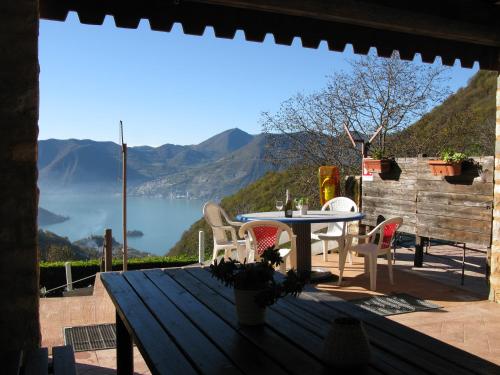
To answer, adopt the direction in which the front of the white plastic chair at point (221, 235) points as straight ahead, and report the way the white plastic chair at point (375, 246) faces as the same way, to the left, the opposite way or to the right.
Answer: the opposite way

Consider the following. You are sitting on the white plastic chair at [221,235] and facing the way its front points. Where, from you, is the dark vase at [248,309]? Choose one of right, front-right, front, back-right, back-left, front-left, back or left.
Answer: front-right

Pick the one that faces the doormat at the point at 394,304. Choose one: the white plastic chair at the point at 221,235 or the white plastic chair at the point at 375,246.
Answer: the white plastic chair at the point at 221,235

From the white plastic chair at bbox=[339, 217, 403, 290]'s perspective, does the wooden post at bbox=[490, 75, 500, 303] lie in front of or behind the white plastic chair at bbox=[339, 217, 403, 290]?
behind

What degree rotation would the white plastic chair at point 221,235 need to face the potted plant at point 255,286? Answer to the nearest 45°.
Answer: approximately 45° to its right

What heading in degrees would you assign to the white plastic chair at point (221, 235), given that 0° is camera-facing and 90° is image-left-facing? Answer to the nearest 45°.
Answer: approximately 315°

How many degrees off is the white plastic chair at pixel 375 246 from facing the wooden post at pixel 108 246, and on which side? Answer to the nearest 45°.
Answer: approximately 45° to its left

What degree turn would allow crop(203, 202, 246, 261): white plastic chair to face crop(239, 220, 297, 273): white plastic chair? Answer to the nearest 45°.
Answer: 0° — it already faces it

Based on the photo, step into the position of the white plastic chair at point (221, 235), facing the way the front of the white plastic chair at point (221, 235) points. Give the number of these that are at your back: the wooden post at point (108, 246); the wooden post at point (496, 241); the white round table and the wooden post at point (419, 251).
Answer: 1

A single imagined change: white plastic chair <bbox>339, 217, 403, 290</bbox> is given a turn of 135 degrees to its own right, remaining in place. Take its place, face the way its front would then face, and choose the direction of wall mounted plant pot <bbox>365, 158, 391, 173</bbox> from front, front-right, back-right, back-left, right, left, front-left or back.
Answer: left

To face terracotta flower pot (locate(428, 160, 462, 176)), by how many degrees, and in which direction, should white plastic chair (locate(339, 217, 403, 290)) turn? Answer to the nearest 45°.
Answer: approximately 90° to its right

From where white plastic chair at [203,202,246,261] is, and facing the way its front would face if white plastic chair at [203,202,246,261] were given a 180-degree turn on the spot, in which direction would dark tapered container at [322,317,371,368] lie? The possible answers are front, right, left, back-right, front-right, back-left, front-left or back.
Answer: back-left

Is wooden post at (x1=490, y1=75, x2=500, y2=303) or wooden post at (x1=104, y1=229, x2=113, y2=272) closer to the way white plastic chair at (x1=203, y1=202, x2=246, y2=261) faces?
the wooden post at (x1=490, y1=75, x2=500, y2=303)

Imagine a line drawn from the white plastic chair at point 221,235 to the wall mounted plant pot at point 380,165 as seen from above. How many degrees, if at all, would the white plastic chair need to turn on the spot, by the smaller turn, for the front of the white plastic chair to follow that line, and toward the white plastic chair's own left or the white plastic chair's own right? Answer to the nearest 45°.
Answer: approximately 45° to the white plastic chair's own left

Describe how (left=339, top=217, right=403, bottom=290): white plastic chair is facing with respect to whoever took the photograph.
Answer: facing away from the viewer and to the left of the viewer
